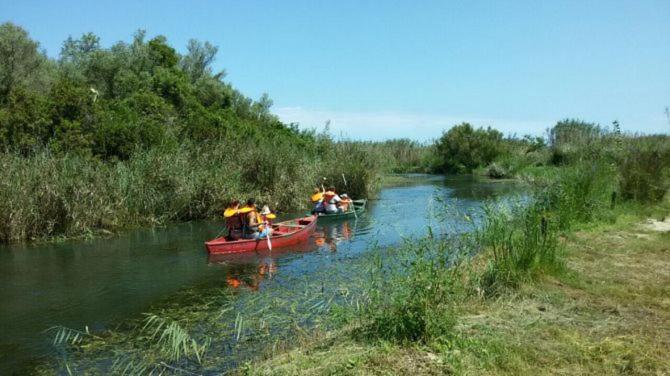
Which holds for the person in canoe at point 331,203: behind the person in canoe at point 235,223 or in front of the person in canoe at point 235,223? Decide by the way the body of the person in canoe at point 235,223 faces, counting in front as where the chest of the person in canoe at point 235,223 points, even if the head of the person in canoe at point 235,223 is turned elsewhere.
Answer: in front

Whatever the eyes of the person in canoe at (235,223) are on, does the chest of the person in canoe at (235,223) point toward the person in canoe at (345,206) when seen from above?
yes

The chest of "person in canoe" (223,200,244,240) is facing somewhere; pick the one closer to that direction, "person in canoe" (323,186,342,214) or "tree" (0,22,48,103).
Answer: the person in canoe

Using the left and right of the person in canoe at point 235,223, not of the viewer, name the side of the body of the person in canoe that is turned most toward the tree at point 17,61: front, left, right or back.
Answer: left

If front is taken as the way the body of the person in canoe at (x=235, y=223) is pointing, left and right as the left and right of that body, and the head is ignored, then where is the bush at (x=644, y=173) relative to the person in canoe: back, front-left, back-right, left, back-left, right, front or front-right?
front-right

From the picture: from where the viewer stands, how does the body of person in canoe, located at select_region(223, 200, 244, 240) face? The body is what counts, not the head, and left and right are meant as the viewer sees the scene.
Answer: facing away from the viewer and to the right of the viewer

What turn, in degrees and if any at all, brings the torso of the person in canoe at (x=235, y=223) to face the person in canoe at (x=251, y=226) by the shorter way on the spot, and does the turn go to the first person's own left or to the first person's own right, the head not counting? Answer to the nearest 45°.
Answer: approximately 45° to the first person's own right
